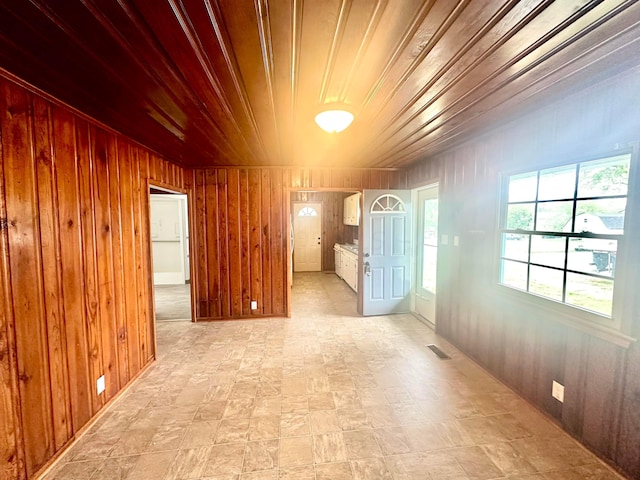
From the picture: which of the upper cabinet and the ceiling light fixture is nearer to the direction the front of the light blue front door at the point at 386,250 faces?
the ceiling light fixture

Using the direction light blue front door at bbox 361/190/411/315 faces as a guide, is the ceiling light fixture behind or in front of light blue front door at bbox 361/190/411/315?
in front

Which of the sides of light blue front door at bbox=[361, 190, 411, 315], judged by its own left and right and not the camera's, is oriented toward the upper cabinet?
back

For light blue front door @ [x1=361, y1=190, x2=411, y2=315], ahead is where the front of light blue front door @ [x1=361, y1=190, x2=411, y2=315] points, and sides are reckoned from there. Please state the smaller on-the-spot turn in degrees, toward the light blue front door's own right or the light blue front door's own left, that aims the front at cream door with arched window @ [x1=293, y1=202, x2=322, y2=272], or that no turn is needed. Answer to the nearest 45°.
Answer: approximately 135° to the light blue front door's own right

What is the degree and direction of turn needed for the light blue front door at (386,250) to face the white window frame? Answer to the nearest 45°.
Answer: approximately 45° to its left

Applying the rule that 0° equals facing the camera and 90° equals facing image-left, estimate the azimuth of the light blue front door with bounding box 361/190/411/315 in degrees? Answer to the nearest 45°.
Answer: approximately 0°

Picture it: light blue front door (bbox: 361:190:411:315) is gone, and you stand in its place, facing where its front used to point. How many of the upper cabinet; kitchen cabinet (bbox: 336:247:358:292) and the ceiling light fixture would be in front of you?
1

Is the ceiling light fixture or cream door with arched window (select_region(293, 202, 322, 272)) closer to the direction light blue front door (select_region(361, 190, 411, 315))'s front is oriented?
the ceiling light fixture

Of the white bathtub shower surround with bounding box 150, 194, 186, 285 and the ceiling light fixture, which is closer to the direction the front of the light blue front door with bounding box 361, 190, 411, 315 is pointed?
the ceiling light fixture
